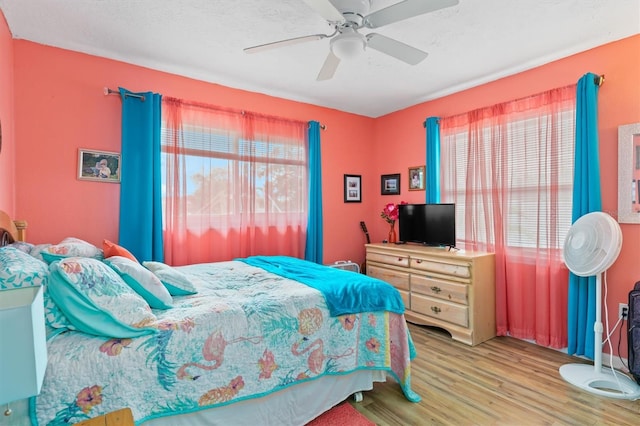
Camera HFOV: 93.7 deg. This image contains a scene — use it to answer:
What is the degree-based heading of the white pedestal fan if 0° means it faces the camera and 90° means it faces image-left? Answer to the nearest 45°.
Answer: approximately 45°

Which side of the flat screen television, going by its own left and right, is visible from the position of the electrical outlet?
left

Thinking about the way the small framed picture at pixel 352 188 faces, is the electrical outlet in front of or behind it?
in front

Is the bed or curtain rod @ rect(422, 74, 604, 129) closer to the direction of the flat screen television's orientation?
the bed

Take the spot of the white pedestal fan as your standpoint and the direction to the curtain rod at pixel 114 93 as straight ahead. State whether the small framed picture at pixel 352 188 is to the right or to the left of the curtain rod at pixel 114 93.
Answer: right

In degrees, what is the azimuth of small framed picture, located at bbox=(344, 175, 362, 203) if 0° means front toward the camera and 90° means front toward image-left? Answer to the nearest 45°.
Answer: approximately 315°

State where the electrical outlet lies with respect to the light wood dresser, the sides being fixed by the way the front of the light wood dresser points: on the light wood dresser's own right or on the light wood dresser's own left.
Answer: on the light wood dresser's own left

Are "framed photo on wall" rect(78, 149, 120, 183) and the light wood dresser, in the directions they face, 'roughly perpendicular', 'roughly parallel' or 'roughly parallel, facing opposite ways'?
roughly perpendicular
